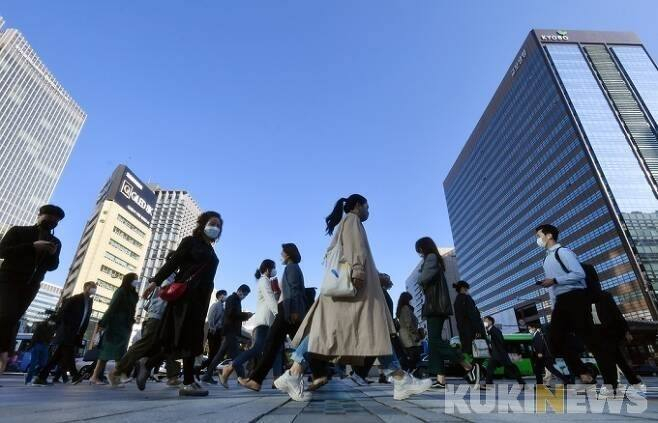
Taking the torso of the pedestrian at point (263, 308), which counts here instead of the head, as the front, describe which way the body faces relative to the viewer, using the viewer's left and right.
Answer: facing to the right of the viewer

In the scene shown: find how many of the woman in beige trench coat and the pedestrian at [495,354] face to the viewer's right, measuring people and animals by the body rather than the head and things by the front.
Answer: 1

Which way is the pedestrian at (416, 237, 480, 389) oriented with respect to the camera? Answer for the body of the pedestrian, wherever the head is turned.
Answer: to the viewer's left

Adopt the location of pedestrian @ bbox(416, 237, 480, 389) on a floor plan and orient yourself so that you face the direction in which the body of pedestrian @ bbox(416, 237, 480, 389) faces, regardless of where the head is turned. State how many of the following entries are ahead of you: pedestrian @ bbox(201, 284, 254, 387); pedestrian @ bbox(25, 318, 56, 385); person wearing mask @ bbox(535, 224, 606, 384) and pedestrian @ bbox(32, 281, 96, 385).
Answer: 3

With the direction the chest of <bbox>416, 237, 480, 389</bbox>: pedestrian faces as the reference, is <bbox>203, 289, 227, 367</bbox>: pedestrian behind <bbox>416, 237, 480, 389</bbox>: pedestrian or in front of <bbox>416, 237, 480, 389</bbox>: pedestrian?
in front
